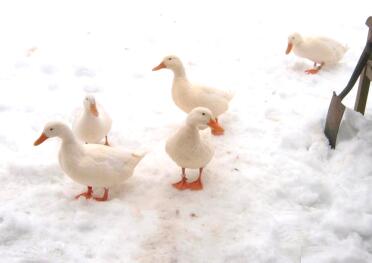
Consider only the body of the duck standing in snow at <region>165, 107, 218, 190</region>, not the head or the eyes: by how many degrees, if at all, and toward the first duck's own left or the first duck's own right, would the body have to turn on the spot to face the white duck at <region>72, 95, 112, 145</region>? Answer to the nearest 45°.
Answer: approximately 90° to the first duck's own right

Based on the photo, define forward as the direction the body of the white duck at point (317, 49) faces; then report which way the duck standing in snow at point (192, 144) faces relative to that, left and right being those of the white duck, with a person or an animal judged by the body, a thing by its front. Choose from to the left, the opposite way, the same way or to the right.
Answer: to the left

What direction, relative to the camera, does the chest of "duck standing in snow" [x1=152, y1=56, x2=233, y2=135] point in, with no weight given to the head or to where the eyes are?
to the viewer's left

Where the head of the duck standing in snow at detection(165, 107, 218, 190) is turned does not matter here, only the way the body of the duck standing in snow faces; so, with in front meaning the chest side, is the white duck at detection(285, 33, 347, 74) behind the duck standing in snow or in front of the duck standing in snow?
behind

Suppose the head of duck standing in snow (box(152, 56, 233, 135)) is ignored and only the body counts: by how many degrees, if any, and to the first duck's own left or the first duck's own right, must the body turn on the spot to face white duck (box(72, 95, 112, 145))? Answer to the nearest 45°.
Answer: approximately 45° to the first duck's own left

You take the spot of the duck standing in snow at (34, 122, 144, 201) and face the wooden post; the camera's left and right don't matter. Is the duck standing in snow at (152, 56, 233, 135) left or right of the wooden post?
left

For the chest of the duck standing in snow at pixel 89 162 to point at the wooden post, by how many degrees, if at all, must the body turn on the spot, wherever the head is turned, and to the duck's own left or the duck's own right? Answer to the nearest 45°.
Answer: approximately 180°

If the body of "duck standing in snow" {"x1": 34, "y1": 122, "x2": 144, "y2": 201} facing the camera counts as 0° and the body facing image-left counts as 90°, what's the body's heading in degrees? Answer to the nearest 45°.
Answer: approximately 90°

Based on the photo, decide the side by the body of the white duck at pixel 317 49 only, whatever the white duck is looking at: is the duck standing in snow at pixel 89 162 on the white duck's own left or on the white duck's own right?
on the white duck's own left

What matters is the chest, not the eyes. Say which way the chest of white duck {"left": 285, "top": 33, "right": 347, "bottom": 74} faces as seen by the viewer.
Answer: to the viewer's left

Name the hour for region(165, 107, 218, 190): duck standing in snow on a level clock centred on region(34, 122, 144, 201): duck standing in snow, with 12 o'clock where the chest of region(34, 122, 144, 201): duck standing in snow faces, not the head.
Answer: region(165, 107, 218, 190): duck standing in snow is roughly at 6 o'clock from region(34, 122, 144, 201): duck standing in snow.
